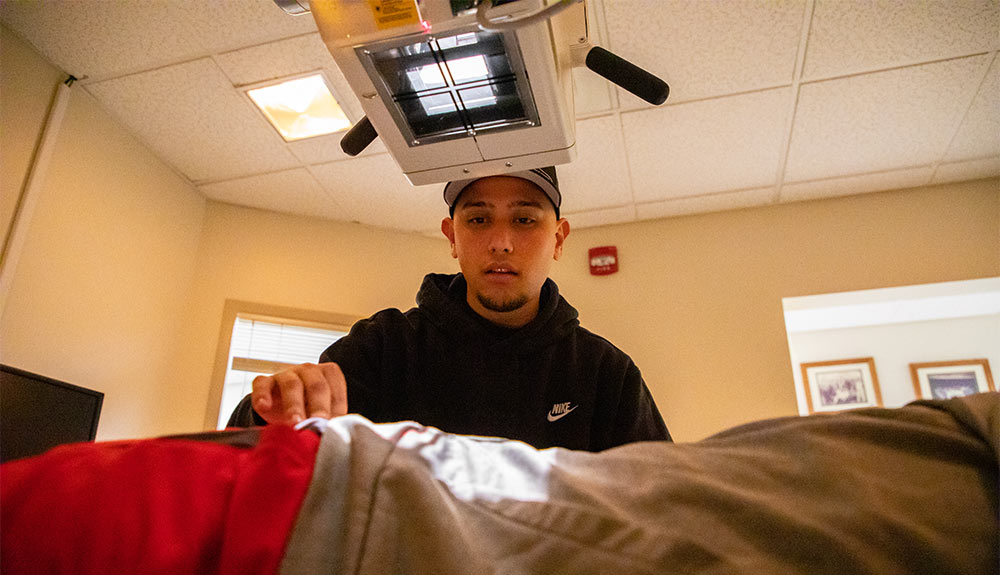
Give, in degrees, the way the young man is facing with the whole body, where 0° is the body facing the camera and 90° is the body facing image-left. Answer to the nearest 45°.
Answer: approximately 0°

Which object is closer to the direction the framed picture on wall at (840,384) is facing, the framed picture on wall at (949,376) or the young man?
the young man

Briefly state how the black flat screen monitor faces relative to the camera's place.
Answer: facing the viewer and to the right of the viewer

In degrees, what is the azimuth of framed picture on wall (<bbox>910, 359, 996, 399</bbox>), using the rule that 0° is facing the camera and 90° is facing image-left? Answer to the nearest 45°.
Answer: approximately 0°

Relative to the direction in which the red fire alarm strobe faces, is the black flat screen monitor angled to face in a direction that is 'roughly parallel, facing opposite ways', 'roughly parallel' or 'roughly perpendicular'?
roughly perpendicular

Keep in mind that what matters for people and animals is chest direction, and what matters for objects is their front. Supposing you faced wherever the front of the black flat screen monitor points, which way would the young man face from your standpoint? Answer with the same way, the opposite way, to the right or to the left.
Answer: to the right

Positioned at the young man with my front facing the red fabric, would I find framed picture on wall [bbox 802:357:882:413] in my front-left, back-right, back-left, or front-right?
back-left

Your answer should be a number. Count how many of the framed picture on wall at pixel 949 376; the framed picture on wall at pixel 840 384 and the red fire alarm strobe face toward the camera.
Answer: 3

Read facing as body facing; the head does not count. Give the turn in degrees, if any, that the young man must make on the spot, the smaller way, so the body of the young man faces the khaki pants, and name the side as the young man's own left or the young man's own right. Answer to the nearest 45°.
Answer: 0° — they already face it

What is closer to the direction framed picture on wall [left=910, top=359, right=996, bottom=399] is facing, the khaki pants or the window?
the khaki pants

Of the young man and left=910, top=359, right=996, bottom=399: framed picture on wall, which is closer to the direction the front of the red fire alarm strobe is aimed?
the young man

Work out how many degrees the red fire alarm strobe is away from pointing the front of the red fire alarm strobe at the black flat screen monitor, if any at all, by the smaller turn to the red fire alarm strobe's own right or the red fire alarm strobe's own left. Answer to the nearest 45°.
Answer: approximately 45° to the red fire alarm strobe's own right
